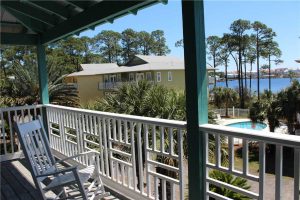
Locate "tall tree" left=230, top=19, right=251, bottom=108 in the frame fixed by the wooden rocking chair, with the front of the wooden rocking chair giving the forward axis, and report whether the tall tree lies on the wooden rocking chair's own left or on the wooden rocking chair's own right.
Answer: on the wooden rocking chair's own left

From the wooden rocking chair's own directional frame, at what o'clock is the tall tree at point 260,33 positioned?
The tall tree is roughly at 9 o'clock from the wooden rocking chair.

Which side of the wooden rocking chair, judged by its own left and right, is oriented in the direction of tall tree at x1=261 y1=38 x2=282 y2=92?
left

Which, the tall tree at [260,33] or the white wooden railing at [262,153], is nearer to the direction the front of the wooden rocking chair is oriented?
the white wooden railing

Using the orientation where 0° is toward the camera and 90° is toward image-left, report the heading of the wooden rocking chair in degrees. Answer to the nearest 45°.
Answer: approximately 315°

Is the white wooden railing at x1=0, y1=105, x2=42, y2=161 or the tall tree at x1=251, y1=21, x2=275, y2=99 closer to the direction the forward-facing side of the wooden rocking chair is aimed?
the tall tree

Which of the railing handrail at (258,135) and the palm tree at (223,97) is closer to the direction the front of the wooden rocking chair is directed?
the railing handrail

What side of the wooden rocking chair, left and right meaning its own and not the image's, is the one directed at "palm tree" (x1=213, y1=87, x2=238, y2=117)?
left

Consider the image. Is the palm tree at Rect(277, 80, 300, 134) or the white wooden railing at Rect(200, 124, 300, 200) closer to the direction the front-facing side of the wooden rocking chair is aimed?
the white wooden railing

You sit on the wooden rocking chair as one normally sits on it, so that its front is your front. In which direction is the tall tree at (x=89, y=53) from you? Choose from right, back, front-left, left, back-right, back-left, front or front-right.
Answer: back-left

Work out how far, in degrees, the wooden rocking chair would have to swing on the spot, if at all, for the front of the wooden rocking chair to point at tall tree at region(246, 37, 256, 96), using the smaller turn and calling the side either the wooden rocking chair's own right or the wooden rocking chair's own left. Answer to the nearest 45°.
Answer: approximately 90° to the wooden rocking chair's own left
